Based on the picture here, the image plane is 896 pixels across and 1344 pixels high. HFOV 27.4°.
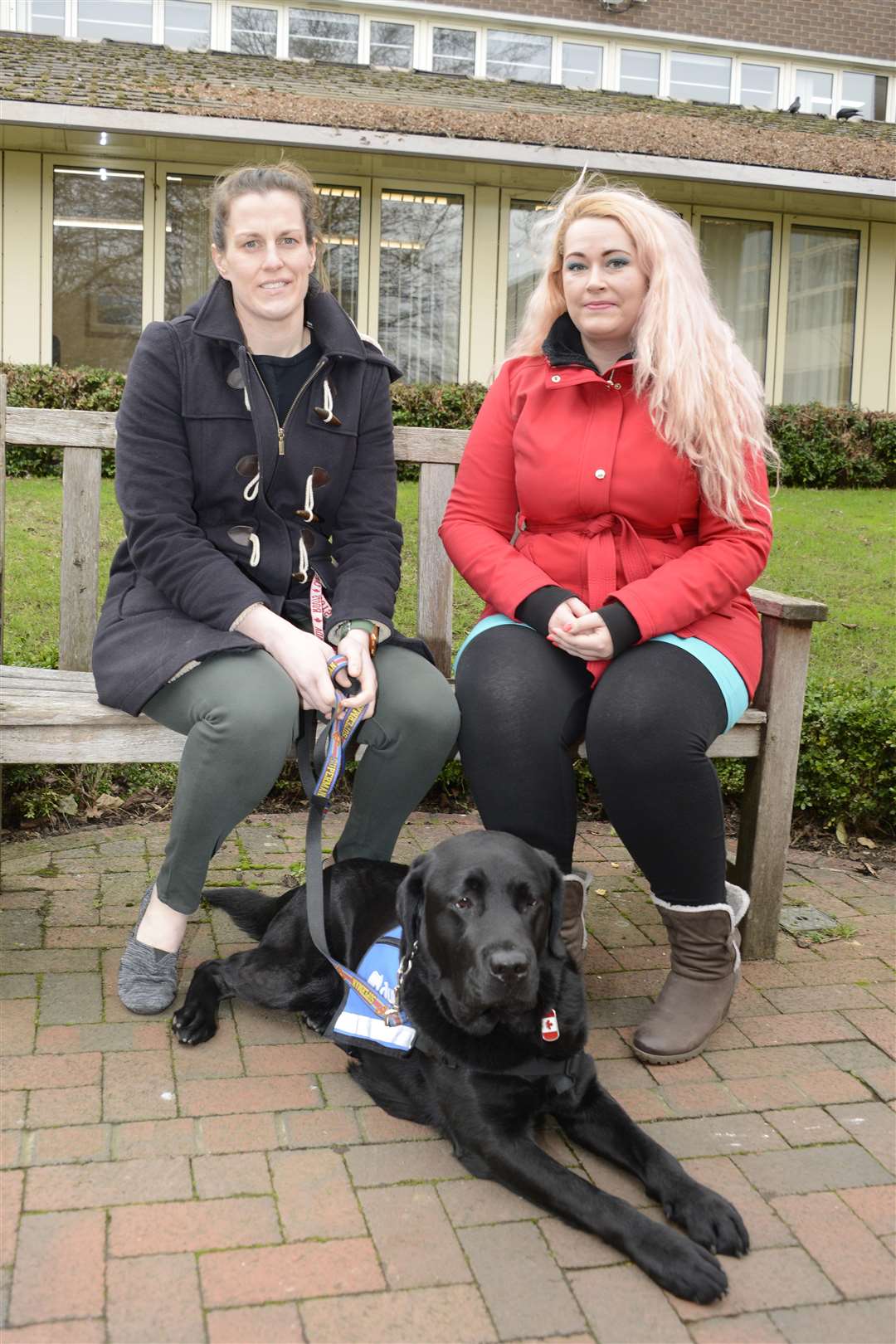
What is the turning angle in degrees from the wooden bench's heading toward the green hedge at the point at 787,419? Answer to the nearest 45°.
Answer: approximately 180°

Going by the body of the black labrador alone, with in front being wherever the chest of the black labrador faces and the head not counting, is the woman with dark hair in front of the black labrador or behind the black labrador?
behind

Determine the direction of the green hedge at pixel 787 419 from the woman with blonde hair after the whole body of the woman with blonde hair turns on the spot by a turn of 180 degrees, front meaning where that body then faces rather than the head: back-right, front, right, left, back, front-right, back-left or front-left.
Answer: front

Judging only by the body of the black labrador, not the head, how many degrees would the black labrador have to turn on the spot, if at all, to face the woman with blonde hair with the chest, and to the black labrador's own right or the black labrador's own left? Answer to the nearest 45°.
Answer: approximately 135° to the black labrador's own left

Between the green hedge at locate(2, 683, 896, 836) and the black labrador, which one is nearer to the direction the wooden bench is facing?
the black labrador

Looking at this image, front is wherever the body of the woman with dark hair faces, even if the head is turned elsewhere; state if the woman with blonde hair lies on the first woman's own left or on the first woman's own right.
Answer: on the first woman's own left

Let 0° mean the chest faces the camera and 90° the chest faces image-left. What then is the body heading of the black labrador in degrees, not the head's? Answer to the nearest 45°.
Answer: approximately 315°

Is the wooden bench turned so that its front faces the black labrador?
yes

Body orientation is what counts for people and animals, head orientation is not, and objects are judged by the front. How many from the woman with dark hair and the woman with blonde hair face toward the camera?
2

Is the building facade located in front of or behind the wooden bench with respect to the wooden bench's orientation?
behind
